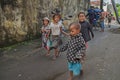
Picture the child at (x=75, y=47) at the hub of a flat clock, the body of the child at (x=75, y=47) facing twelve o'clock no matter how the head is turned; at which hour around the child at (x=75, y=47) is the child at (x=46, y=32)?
the child at (x=46, y=32) is roughly at 4 o'clock from the child at (x=75, y=47).

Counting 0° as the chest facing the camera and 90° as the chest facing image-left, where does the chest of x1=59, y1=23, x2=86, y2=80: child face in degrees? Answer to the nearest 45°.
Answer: approximately 45°

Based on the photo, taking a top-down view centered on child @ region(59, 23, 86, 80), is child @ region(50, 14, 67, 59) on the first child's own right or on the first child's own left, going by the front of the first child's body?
on the first child's own right

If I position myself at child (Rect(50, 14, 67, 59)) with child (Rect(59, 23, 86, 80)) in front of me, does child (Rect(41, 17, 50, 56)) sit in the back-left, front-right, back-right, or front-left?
back-right

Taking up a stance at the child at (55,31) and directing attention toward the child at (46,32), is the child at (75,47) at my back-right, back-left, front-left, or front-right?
back-left

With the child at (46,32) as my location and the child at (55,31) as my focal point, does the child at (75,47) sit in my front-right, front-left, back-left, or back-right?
front-right

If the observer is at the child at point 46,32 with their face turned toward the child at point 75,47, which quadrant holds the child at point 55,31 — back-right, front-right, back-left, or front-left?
front-left
